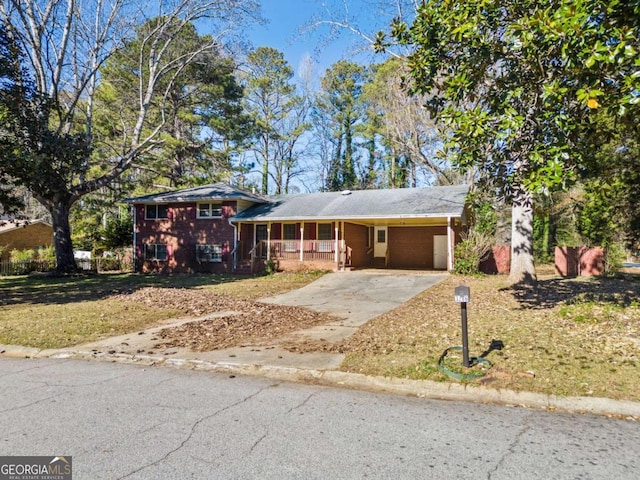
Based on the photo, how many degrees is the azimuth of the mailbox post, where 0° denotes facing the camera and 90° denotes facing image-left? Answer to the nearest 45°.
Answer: approximately 0°

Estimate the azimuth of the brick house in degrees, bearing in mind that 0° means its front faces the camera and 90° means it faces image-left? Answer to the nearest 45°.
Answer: approximately 0°

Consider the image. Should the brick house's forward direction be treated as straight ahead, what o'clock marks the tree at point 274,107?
The tree is roughly at 6 o'clock from the brick house.

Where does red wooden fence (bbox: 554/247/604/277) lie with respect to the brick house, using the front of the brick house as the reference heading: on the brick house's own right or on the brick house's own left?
on the brick house's own left

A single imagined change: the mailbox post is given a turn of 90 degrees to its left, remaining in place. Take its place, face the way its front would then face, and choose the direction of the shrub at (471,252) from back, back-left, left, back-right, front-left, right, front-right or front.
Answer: left

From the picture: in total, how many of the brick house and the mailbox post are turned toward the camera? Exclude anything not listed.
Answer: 2

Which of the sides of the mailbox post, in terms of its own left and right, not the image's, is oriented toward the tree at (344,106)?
back

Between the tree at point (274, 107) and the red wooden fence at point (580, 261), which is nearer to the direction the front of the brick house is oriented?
the red wooden fence

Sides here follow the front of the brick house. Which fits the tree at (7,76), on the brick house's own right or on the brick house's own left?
on the brick house's own right

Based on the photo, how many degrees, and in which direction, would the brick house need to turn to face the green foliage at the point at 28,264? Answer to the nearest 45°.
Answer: approximately 90° to its right
